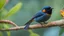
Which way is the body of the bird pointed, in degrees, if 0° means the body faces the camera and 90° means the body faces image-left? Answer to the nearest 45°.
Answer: approximately 270°
